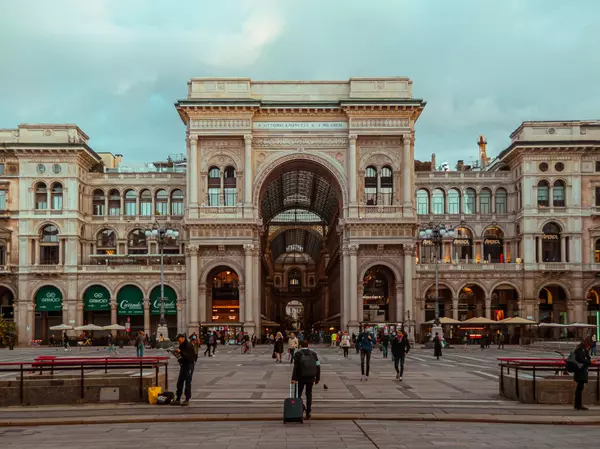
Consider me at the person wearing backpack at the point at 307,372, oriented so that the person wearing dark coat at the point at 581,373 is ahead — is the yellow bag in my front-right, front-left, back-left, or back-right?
back-left

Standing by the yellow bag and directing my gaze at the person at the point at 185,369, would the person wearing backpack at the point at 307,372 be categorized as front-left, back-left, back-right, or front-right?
front-right

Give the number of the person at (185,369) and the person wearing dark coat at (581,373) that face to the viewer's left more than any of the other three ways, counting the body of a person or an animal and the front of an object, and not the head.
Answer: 1

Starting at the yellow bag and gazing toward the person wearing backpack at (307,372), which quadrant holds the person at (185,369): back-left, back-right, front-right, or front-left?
front-left

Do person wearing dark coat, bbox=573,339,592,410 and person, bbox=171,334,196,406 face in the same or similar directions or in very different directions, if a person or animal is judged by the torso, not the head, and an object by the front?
very different directions

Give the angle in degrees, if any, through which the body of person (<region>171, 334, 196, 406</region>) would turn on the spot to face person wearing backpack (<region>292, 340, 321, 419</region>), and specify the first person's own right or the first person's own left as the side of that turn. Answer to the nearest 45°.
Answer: approximately 135° to the first person's own left
